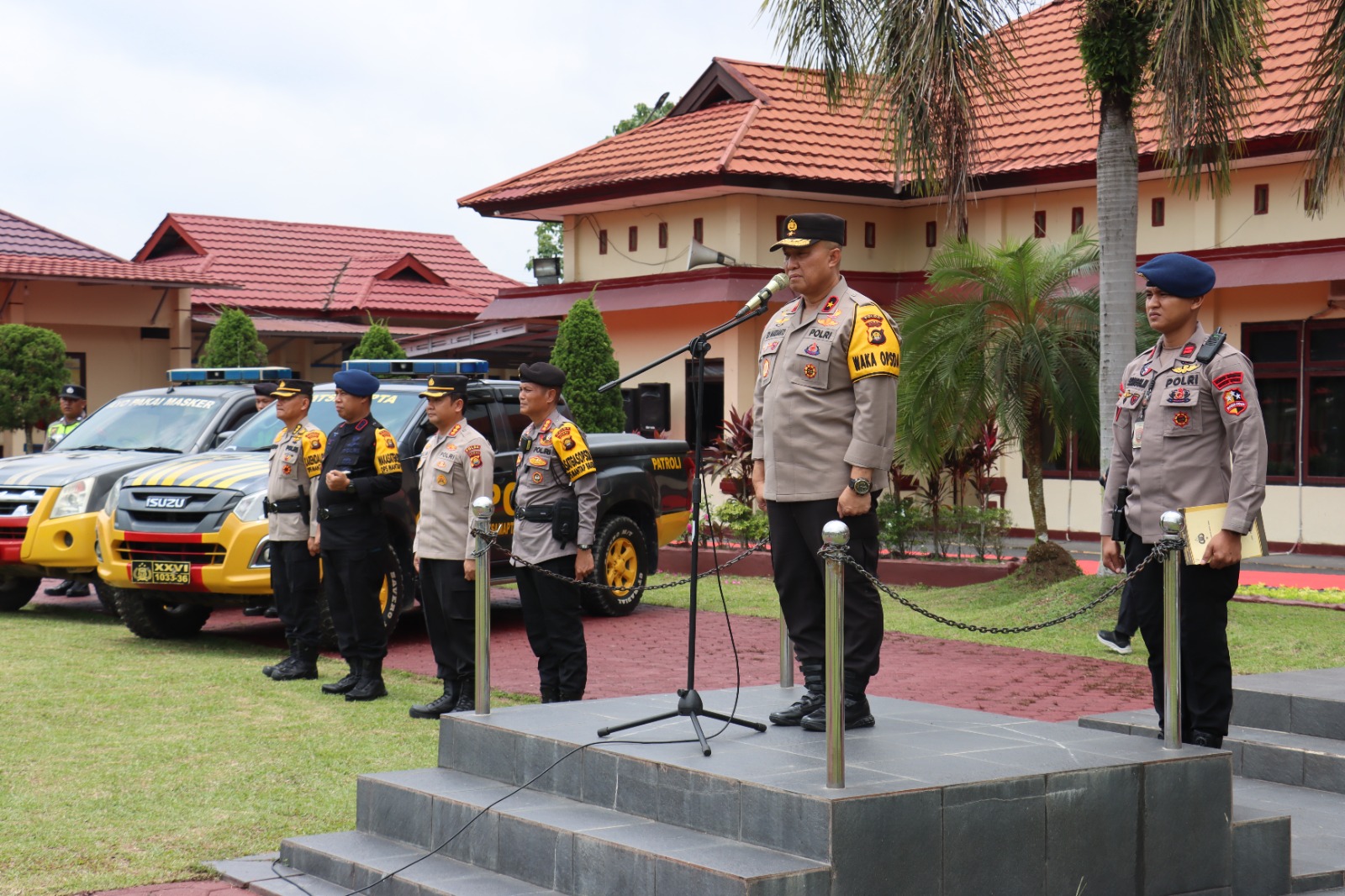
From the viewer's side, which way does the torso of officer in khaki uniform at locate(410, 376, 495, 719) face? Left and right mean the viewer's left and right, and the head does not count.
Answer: facing the viewer and to the left of the viewer

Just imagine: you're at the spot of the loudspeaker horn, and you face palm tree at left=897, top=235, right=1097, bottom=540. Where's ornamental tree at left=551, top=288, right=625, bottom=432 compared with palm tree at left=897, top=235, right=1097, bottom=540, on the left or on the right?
right

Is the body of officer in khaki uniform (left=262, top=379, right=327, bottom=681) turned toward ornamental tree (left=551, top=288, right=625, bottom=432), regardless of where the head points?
no

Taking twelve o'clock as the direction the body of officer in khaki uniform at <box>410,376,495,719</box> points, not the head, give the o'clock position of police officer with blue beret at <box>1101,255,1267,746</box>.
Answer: The police officer with blue beret is roughly at 9 o'clock from the officer in khaki uniform.

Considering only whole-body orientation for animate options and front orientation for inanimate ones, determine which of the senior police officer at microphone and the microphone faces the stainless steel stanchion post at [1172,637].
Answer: the microphone

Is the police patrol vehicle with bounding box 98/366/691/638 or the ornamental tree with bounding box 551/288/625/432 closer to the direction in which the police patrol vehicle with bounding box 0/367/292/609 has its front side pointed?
the police patrol vehicle

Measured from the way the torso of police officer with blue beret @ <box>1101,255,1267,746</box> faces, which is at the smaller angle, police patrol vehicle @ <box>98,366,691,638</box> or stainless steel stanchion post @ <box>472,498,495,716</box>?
the stainless steel stanchion post

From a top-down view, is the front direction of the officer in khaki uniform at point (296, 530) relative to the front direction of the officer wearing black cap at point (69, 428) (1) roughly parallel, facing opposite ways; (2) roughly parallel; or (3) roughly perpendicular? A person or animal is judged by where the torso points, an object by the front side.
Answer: roughly parallel

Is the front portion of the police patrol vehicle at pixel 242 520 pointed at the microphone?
no

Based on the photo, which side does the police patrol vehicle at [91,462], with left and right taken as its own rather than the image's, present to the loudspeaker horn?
back

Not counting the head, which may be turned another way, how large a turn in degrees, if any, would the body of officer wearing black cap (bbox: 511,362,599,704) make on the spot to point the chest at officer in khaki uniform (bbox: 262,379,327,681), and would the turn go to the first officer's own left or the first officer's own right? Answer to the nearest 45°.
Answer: approximately 90° to the first officer's own right

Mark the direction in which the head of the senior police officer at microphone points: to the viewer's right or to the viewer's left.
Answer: to the viewer's left

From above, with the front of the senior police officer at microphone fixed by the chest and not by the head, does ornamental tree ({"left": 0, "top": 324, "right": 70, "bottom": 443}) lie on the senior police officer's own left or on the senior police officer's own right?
on the senior police officer's own right

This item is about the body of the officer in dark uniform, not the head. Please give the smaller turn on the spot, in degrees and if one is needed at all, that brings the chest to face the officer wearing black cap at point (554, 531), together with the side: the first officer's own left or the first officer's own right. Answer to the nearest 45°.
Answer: approximately 90° to the first officer's own left

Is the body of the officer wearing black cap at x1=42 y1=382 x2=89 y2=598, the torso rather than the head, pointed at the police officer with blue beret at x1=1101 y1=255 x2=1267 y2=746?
no

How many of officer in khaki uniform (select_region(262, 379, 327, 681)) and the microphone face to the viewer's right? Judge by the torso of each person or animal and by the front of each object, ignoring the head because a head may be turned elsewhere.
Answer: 1

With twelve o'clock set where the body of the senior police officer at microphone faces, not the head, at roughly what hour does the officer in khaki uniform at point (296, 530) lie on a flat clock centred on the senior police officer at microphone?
The officer in khaki uniform is roughly at 3 o'clock from the senior police officer at microphone.

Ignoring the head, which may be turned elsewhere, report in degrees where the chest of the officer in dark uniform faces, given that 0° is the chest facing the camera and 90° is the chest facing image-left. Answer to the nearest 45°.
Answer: approximately 45°

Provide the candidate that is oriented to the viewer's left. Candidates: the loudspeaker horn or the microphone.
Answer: the loudspeaker horn

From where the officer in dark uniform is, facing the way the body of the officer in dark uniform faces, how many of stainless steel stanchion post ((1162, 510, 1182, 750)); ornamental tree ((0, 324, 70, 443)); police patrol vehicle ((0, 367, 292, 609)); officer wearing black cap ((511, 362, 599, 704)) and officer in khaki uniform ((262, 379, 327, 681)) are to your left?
2

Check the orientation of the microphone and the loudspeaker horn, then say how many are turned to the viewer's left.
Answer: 1

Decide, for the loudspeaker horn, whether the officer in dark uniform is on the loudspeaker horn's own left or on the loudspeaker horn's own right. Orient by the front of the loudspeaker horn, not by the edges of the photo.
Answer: on the loudspeaker horn's own left

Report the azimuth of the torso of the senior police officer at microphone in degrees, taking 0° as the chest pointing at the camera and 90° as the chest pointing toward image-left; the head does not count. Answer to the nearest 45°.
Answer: approximately 45°

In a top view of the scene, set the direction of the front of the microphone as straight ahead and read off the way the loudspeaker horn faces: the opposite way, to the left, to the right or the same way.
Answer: the opposite way
